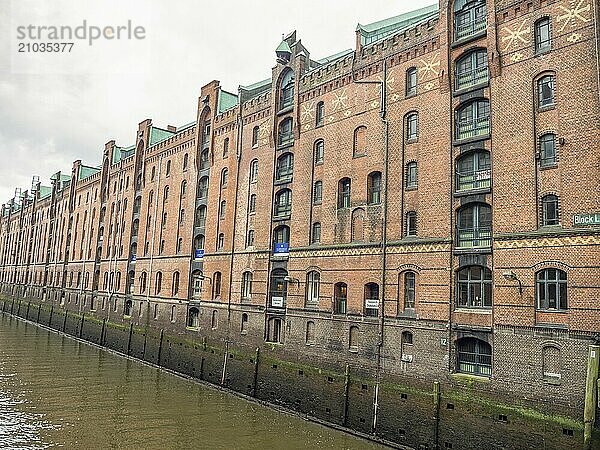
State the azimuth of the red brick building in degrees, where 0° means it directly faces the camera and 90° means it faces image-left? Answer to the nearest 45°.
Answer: approximately 45°

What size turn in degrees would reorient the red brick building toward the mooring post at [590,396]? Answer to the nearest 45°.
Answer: approximately 90° to its left
